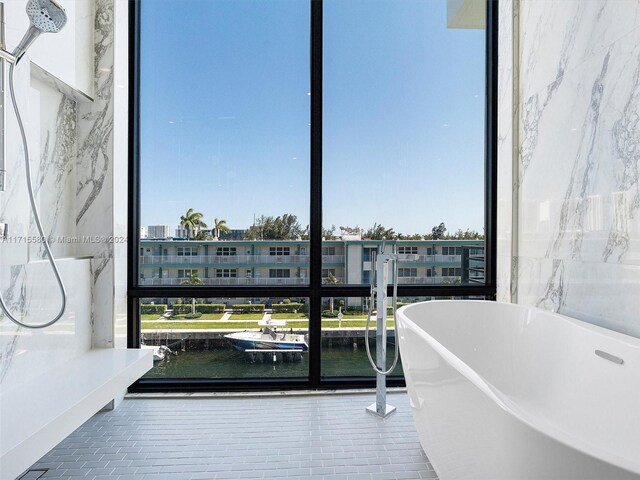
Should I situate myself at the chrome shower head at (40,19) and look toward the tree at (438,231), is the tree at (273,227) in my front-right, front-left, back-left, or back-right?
front-left

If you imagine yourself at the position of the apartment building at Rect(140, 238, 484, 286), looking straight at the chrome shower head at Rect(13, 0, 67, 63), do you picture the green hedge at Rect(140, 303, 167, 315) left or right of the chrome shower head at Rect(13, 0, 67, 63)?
right

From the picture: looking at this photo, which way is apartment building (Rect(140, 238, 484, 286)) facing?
toward the camera

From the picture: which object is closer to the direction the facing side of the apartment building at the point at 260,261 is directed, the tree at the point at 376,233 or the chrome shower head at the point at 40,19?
the chrome shower head

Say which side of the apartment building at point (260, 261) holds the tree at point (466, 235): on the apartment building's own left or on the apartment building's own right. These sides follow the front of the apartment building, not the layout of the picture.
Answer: on the apartment building's own left

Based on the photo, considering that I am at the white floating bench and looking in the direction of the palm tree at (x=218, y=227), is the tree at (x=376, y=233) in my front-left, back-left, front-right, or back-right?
front-right
